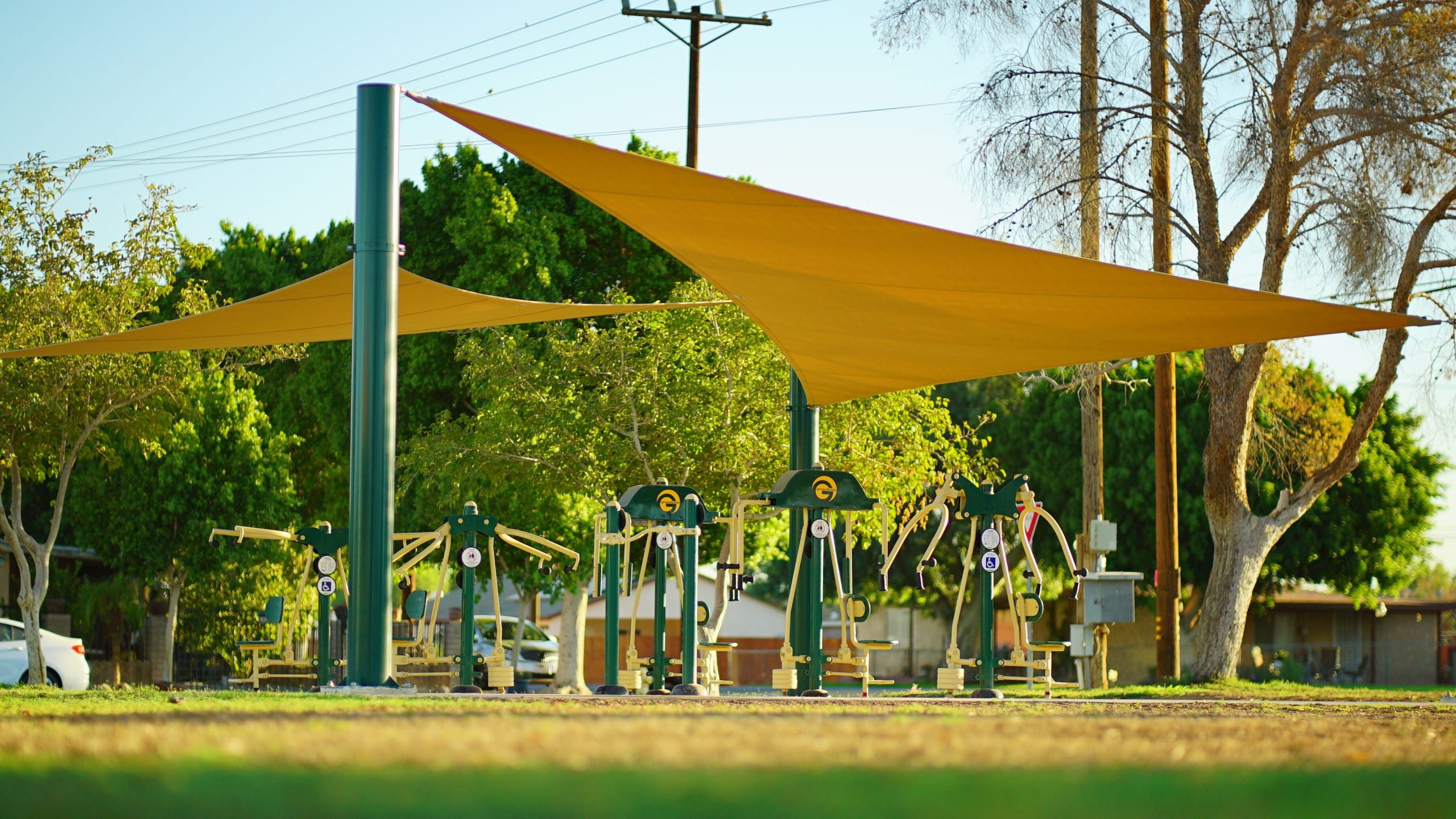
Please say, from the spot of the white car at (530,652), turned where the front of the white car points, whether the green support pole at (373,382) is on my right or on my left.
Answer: on my right

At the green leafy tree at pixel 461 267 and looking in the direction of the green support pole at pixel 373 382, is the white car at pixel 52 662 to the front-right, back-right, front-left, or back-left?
front-right

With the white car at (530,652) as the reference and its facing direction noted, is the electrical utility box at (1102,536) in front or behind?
in front

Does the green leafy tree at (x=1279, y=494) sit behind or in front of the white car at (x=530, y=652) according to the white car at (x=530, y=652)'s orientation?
in front

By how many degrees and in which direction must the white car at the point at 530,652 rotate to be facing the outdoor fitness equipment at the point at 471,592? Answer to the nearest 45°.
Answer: approximately 45° to its right

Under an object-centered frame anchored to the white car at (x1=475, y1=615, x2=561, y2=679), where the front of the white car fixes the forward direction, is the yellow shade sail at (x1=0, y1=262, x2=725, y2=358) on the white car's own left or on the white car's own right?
on the white car's own right

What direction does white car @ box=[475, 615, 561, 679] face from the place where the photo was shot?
facing the viewer and to the right of the viewer
